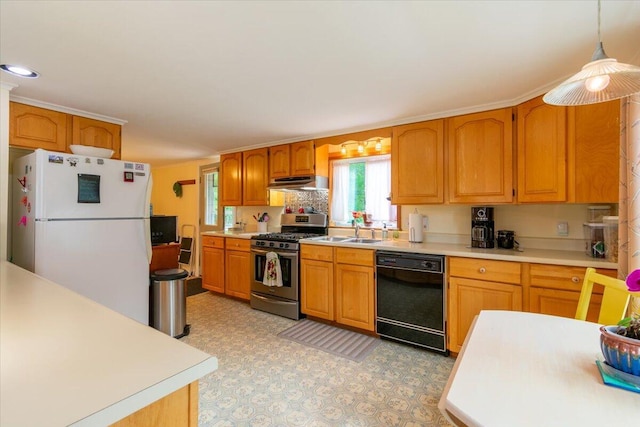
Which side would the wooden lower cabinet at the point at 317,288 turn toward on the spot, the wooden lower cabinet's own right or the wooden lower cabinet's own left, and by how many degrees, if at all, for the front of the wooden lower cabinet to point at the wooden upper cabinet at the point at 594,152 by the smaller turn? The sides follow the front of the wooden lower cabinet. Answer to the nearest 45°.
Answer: approximately 90° to the wooden lower cabinet's own left

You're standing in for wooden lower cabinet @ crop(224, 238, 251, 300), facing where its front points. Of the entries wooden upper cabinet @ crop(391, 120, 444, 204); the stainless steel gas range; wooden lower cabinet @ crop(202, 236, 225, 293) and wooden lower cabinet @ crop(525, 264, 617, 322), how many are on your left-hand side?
3

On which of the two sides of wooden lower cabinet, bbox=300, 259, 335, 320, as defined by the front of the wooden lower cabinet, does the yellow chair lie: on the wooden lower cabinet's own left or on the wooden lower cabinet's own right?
on the wooden lower cabinet's own left

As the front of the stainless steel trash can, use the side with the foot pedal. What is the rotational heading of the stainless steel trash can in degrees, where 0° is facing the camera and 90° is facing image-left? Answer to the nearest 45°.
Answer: approximately 315°

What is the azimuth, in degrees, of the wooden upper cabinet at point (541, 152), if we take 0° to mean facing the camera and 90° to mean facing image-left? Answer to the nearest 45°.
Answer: approximately 0°

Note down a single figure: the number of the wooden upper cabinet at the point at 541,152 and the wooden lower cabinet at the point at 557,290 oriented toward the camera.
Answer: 2
